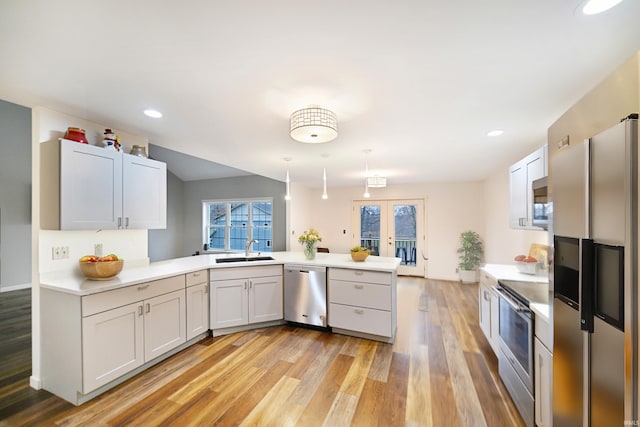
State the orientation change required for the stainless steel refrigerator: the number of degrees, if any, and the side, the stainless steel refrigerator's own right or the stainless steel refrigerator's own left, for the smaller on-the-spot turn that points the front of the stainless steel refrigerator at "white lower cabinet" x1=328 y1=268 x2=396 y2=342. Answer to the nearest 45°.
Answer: approximately 90° to the stainless steel refrigerator's own right

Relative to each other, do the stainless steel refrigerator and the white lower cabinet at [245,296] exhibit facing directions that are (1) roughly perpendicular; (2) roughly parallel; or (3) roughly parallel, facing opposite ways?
roughly perpendicular

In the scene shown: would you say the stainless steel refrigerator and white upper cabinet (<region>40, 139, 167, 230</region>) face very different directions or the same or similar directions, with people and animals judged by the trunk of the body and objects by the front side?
very different directions

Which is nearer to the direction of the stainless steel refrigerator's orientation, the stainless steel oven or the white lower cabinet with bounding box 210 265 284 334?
the white lower cabinet

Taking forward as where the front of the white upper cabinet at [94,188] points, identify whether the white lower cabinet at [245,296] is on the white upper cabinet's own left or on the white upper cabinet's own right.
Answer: on the white upper cabinet's own left

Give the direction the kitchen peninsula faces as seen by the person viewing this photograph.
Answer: facing the viewer and to the right of the viewer

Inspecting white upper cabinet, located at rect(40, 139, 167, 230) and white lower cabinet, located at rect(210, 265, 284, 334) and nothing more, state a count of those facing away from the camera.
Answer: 0

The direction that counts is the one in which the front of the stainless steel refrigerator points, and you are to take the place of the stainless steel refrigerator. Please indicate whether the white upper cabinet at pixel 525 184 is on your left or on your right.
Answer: on your right
